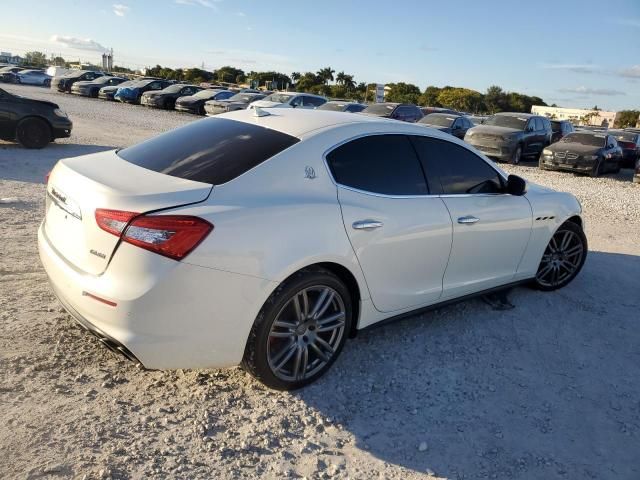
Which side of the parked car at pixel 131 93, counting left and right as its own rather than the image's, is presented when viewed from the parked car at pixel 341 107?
left

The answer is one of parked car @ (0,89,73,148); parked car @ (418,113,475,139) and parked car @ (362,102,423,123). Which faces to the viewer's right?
parked car @ (0,89,73,148)

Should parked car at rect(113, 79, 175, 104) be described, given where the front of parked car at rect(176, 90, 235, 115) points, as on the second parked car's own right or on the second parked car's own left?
on the second parked car's own right

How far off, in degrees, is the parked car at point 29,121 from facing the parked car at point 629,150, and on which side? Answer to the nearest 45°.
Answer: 0° — it already faces it

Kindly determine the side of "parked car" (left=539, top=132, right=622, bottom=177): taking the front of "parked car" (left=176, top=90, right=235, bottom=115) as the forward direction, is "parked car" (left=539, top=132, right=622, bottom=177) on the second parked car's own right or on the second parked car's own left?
on the second parked car's own left

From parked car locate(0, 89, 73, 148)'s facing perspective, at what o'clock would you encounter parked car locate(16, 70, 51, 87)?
parked car locate(16, 70, 51, 87) is roughly at 9 o'clock from parked car locate(0, 89, 73, 148).

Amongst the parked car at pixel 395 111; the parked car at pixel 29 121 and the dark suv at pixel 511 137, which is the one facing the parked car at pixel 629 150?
the parked car at pixel 29 121

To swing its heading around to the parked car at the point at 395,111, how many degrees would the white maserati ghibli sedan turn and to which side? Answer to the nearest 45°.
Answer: approximately 45° to its left

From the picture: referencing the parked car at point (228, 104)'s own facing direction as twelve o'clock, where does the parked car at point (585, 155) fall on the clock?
the parked car at point (585, 155) is roughly at 9 o'clock from the parked car at point (228, 104).
